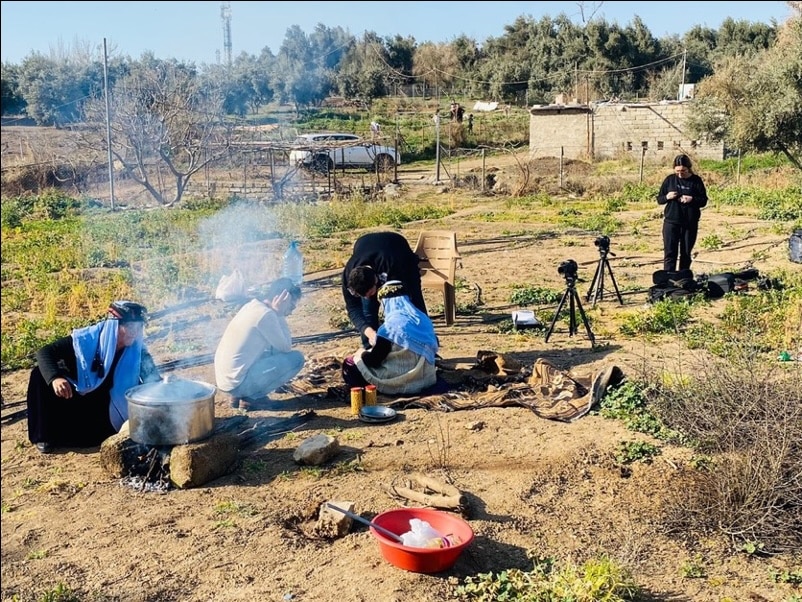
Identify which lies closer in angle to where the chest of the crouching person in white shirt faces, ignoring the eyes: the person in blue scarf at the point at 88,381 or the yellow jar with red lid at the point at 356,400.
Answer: the yellow jar with red lid

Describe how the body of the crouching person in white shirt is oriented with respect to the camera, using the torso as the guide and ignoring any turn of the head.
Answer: to the viewer's right

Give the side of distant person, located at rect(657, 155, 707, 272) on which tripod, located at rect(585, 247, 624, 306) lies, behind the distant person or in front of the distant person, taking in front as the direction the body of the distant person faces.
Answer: in front

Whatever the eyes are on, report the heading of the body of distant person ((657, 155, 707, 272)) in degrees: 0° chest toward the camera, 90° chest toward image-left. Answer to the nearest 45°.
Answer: approximately 0°

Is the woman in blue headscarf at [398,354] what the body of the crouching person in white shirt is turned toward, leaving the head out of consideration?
yes

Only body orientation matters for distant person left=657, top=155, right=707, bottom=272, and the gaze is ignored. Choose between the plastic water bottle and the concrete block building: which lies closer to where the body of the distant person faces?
the plastic water bottle

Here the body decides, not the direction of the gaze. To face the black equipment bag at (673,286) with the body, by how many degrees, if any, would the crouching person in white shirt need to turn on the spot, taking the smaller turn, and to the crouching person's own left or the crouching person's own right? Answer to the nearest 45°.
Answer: approximately 45° to the crouching person's own left

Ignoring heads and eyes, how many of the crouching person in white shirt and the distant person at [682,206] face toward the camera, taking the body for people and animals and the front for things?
1
